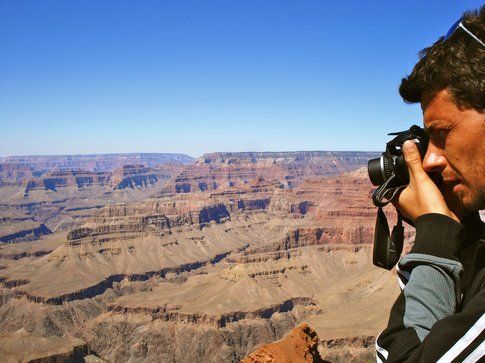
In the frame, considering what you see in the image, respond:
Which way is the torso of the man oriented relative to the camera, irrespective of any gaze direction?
to the viewer's left

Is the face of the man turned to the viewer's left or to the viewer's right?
to the viewer's left
